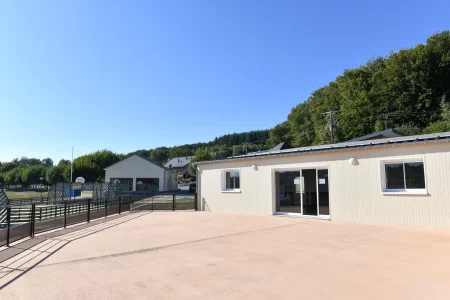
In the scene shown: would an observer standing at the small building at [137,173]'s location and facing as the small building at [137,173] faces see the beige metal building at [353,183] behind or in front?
in front

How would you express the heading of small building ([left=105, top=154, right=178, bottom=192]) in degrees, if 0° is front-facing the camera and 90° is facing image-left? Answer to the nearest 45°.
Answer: approximately 0°

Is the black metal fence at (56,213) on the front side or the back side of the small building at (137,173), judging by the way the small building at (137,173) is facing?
on the front side

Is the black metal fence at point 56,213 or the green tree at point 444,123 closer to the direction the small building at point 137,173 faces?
the black metal fence

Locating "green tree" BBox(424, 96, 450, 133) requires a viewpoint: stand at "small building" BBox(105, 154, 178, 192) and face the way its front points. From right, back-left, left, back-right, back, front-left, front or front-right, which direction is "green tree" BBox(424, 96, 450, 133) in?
front-left

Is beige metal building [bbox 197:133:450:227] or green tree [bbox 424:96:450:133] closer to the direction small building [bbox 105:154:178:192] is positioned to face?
the beige metal building
